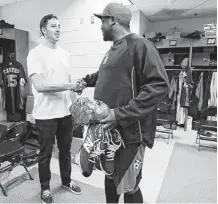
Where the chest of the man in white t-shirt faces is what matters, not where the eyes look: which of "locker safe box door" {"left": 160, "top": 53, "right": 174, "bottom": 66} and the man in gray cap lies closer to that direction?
the man in gray cap

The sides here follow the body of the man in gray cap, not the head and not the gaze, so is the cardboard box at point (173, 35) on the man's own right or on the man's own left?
on the man's own right

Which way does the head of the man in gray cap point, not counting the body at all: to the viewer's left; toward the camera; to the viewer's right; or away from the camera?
to the viewer's left

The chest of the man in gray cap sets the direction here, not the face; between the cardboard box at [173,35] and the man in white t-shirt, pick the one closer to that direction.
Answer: the man in white t-shirt

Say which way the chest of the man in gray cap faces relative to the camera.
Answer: to the viewer's left

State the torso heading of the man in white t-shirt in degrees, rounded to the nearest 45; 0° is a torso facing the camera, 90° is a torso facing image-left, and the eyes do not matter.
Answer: approximately 315°

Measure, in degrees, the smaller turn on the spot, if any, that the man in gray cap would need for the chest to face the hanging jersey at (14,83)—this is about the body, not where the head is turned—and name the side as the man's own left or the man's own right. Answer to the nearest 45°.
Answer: approximately 45° to the man's own right

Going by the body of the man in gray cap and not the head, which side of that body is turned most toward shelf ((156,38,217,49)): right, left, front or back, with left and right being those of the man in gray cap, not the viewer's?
right

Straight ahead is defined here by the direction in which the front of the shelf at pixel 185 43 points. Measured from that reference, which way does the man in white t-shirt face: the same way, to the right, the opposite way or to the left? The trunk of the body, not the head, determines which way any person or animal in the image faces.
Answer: to the left

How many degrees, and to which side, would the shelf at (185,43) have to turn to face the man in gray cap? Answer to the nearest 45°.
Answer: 0° — it already faces them

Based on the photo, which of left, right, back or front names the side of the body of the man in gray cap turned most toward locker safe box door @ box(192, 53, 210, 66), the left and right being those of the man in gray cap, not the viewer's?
back

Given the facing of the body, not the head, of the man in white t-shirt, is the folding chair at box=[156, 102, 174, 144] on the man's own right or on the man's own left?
on the man's own left
